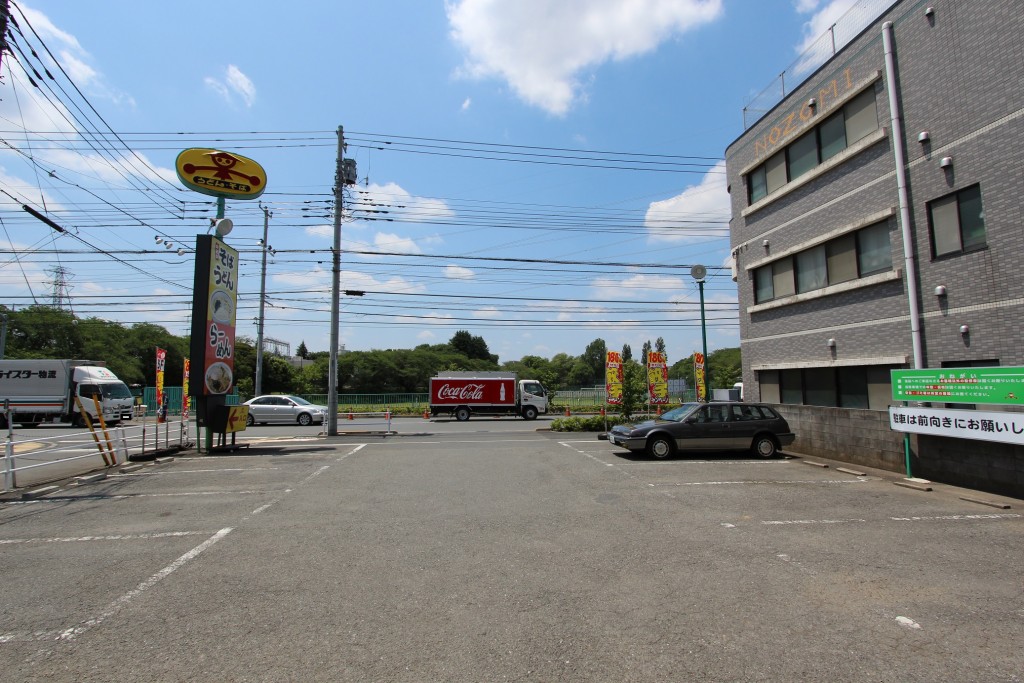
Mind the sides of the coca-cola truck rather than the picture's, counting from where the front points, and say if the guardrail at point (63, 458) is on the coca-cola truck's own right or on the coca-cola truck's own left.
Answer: on the coca-cola truck's own right

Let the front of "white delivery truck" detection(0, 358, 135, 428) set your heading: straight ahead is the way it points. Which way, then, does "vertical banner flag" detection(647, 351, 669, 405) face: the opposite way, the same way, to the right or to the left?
to the right

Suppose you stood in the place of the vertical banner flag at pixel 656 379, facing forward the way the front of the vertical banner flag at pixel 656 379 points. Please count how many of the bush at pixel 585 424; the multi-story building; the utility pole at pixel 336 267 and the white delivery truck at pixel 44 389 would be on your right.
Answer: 3

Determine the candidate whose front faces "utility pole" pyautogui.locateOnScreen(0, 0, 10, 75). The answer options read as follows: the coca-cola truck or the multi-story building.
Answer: the multi-story building

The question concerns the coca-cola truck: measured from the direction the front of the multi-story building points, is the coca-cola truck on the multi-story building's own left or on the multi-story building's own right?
on the multi-story building's own right

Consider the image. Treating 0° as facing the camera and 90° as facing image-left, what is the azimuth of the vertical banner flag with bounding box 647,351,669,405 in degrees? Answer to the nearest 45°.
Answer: approximately 0°

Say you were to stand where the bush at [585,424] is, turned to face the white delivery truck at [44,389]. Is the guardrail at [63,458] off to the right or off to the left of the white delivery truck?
left

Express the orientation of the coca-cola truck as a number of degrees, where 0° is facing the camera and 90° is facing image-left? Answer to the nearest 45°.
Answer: approximately 270°

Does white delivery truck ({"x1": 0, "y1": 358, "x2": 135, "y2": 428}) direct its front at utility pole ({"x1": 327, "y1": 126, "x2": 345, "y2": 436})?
yes

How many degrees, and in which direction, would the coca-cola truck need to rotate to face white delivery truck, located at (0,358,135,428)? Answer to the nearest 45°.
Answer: approximately 180°

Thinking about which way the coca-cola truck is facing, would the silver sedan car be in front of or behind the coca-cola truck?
behind

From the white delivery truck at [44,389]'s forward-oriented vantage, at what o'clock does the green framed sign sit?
The green framed sign is roughly at 1 o'clock from the white delivery truck.

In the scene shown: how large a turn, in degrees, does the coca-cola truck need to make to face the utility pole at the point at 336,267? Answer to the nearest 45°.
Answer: approximately 135° to its right
